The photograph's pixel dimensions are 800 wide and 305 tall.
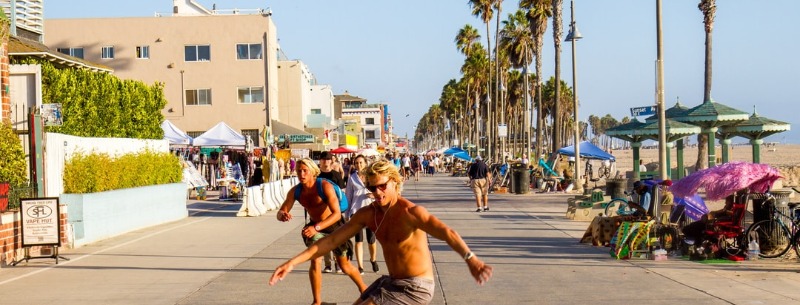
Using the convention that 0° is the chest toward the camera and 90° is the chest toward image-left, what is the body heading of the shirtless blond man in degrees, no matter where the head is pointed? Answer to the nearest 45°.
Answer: approximately 45°

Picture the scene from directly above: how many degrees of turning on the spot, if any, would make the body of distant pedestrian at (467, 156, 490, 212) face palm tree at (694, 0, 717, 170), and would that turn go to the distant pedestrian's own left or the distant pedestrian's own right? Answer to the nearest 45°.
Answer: approximately 45° to the distant pedestrian's own right

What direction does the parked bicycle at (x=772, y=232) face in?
to the viewer's left

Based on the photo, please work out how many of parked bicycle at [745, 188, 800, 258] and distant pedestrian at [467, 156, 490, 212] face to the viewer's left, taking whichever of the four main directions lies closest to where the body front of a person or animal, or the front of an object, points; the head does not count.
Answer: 1

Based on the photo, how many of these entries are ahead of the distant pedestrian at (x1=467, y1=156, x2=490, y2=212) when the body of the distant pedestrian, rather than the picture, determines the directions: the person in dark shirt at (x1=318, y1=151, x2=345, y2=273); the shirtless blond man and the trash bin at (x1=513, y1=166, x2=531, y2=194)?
1

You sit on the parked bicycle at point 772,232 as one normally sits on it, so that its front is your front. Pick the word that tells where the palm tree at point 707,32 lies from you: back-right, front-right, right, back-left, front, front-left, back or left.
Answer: right

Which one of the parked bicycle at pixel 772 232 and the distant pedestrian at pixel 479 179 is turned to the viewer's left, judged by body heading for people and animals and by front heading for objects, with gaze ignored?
the parked bicycle

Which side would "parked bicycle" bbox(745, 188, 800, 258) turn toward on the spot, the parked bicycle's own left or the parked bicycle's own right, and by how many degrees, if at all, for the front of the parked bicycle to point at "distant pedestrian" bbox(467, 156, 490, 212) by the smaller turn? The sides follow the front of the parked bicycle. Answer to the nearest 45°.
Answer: approximately 45° to the parked bicycle's own right

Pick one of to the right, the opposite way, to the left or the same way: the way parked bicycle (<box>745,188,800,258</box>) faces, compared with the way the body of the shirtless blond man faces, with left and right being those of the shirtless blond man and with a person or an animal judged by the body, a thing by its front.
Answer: to the right
